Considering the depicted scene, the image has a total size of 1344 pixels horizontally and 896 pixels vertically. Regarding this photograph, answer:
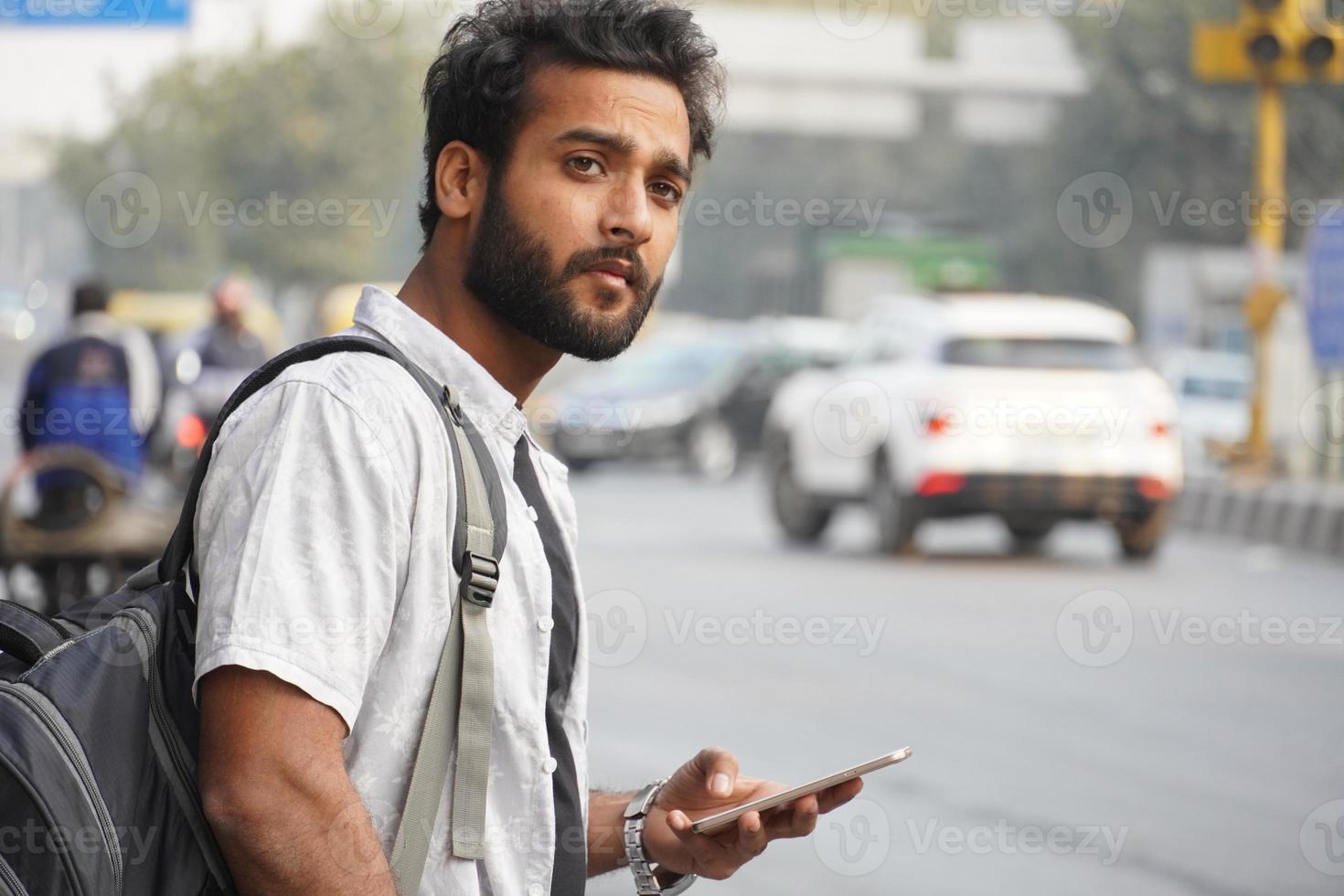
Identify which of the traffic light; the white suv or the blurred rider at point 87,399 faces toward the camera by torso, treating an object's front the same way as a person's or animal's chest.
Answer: the traffic light

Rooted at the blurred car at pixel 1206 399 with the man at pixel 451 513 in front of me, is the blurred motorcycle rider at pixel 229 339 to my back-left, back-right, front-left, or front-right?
front-right

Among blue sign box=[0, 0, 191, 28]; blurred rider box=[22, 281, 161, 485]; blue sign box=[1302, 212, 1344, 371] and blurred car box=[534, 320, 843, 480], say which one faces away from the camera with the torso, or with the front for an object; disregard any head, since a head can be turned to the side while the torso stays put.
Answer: the blurred rider

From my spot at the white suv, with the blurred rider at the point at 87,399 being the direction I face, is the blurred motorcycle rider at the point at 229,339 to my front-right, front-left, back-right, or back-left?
front-right

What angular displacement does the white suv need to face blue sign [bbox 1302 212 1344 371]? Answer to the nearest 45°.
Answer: approximately 90° to its right

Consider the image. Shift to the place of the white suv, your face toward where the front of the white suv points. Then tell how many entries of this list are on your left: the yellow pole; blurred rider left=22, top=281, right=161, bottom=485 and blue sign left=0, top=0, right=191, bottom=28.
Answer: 2

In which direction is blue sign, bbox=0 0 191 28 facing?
toward the camera

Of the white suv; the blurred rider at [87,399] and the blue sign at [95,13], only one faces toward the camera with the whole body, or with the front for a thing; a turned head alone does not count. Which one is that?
the blue sign

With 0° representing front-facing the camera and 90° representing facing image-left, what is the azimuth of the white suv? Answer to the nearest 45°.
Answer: approximately 135°

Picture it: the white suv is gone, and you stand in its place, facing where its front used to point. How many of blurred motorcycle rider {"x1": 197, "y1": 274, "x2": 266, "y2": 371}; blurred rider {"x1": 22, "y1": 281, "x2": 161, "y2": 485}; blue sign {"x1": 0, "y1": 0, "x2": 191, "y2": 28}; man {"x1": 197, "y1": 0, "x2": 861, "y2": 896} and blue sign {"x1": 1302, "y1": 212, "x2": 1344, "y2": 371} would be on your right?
1

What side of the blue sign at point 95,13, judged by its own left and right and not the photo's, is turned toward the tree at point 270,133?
back

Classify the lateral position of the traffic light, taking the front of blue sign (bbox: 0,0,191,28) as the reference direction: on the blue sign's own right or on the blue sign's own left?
on the blue sign's own left

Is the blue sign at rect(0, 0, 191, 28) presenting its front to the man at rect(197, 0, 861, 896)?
yes

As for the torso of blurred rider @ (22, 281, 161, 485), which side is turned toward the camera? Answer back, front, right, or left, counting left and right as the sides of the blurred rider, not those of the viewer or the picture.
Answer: back

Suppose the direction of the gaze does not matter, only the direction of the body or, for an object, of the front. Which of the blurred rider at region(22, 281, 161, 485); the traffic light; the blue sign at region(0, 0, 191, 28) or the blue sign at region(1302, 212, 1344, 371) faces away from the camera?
the blurred rider

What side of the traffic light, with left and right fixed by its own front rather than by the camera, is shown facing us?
front

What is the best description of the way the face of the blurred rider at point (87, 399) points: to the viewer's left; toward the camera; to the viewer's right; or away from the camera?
away from the camera

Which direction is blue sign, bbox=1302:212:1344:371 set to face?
toward the camera

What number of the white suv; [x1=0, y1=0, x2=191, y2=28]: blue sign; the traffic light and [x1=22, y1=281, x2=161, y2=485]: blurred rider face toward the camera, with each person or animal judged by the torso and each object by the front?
2
